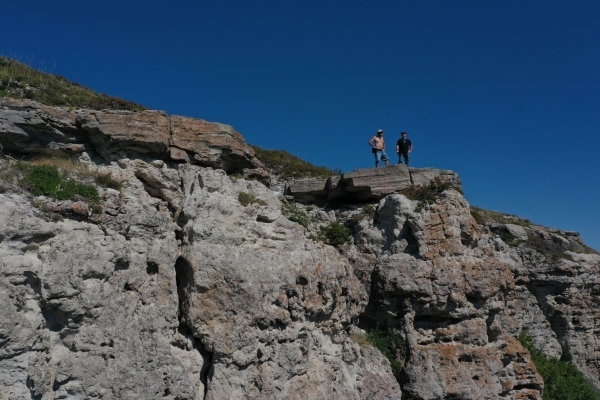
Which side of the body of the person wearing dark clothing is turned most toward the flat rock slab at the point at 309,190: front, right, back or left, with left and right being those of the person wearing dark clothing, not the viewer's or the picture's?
right

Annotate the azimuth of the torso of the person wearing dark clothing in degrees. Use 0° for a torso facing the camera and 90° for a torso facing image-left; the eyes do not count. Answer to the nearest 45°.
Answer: approximately 0°
